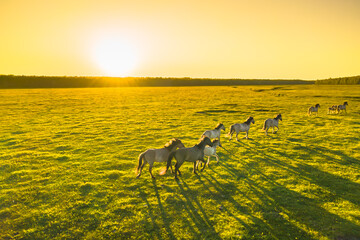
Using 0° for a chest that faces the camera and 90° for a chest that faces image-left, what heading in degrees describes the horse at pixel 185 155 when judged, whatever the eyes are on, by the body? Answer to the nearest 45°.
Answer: approximately 270°

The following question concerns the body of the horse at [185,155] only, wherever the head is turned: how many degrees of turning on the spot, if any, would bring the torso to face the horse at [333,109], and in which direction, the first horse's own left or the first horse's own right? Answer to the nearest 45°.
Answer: approximately 45° to the first horse's own left

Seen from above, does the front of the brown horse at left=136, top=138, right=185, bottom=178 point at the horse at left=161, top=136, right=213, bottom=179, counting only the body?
yes

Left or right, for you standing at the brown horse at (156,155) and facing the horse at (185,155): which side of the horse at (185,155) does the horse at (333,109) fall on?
left

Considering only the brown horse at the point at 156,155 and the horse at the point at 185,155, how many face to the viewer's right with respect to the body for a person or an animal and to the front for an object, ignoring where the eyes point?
2

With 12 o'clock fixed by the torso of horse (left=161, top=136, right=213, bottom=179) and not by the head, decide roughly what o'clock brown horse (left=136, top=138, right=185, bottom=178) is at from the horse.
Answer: The brown horse is roughly at 6 o'clock from the horse.

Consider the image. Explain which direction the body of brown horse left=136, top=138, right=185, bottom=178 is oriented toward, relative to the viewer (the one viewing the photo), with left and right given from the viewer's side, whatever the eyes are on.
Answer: facing to the right of the viewer

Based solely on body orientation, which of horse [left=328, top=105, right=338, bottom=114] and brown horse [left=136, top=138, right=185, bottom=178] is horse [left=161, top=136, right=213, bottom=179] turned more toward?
the horse
